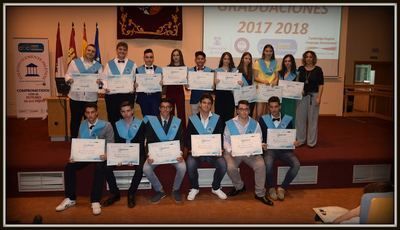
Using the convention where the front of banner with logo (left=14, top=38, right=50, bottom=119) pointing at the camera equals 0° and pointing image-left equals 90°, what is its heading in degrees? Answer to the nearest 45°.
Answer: approximately 0°

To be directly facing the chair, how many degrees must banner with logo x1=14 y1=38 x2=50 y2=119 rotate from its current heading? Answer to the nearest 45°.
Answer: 0° — it already faces it
